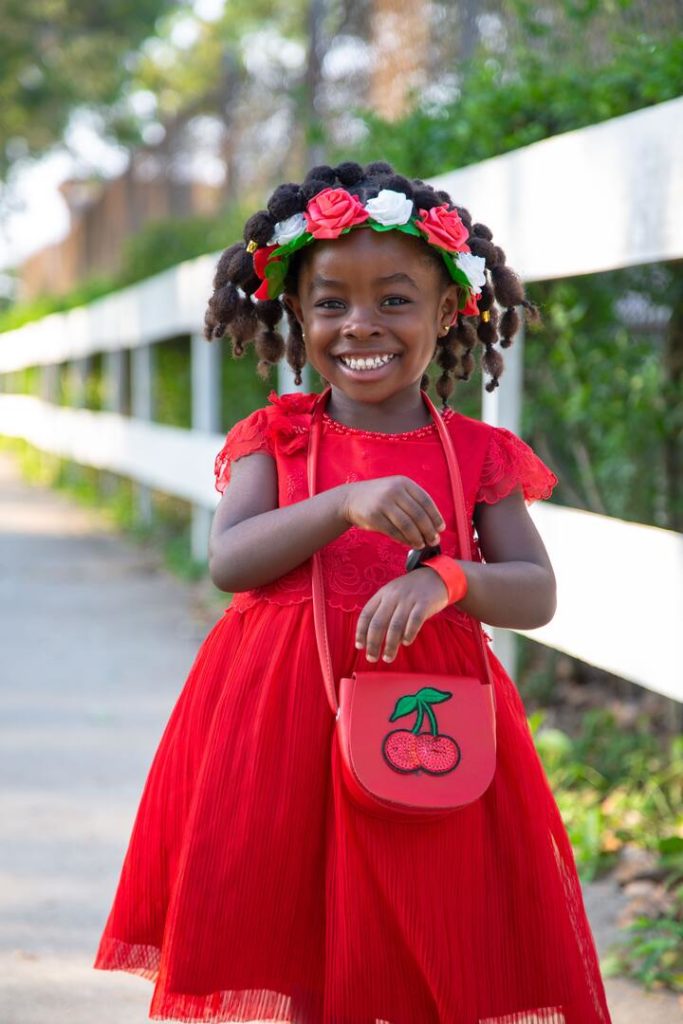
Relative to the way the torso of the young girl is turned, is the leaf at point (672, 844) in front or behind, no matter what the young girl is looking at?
behind

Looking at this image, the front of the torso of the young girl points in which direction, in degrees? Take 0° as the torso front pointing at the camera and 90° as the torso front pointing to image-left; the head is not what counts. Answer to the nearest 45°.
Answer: approximately 0°
